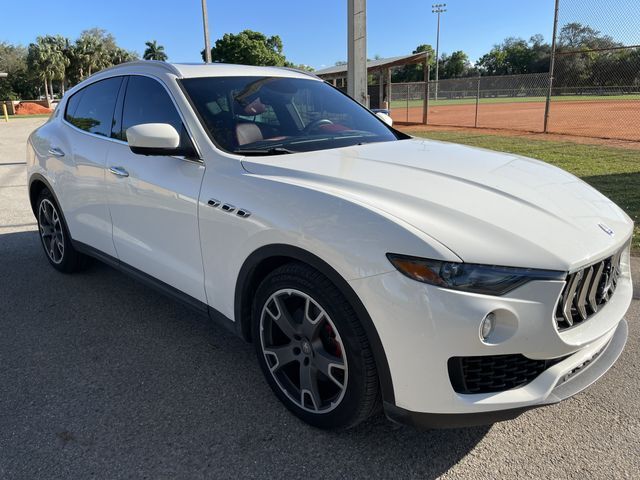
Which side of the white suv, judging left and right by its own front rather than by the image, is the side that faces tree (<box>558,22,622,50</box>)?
left

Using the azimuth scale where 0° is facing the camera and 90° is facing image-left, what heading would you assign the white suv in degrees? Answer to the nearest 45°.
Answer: approximately 315°

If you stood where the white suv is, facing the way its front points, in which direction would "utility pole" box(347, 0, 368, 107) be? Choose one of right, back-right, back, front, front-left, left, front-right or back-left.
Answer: back-left

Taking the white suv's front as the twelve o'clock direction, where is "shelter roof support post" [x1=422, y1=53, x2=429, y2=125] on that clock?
The shelter roof support post is roughly at 8 o'clock from the white suv.
